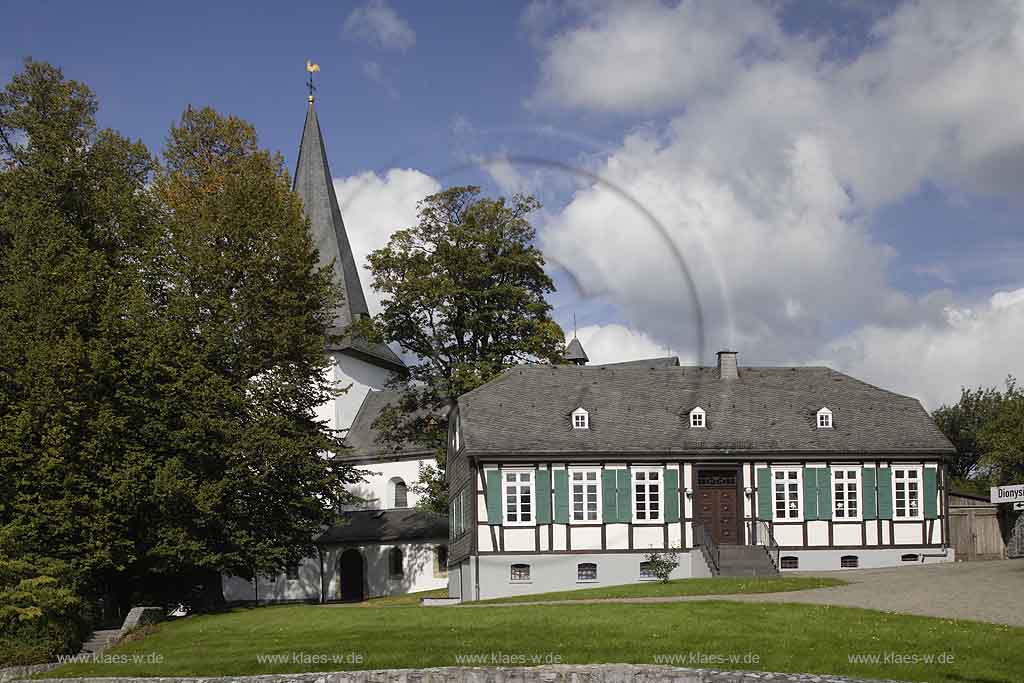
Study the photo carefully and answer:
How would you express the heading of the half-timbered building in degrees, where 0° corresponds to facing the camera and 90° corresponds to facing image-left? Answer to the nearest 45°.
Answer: approximately 0°

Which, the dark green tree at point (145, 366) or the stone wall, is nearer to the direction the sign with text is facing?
the stone wall

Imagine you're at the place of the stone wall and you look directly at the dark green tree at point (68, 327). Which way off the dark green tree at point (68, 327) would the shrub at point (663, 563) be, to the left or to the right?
right

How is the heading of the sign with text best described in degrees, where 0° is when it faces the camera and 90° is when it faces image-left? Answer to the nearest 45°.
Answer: approximately 0°

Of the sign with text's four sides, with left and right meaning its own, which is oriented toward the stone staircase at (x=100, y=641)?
right

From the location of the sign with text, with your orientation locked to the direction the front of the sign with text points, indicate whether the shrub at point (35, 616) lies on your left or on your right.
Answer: on your right

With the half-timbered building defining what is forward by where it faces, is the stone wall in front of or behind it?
in front

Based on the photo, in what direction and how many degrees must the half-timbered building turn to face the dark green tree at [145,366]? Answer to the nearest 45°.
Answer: approximately 90° to its right

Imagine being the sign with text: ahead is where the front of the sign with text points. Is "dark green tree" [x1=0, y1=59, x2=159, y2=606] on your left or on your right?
on your right

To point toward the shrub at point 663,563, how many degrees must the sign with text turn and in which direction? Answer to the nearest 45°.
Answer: approximately 135° to its right

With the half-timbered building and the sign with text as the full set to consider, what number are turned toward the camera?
2
